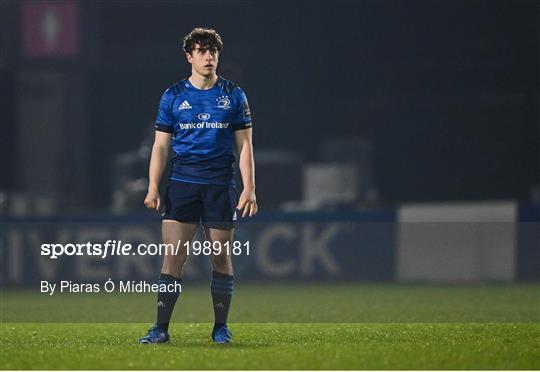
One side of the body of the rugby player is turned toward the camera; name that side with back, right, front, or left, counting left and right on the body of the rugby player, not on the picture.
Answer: front
